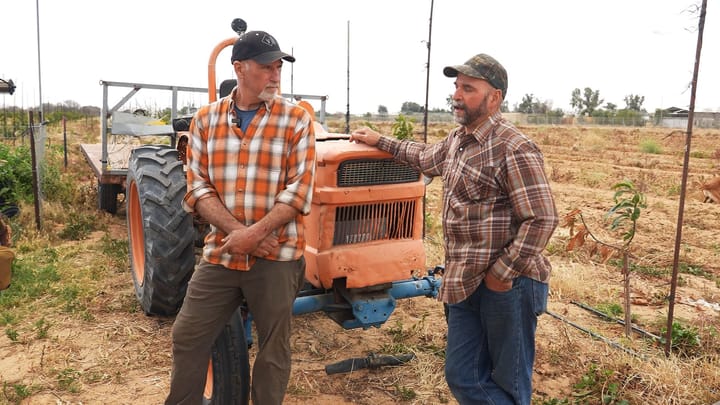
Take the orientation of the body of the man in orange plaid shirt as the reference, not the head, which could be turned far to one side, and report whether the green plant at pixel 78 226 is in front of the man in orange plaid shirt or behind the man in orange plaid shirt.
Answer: behind

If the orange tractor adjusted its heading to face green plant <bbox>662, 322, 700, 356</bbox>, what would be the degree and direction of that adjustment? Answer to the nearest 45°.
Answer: approximately 45° to its left

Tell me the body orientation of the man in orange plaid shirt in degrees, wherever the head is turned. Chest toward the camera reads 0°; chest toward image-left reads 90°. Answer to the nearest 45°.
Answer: approximately 0°

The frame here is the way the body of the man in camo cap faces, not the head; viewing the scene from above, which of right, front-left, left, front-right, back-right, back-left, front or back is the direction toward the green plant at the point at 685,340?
back

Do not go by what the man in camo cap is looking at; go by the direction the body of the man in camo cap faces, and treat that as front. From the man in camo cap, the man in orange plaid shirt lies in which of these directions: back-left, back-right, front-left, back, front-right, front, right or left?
front-right

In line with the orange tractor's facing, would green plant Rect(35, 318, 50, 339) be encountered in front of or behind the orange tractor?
behind

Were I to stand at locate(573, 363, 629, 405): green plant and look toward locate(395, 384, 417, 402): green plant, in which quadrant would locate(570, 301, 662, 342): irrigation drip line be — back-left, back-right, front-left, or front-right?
back-right

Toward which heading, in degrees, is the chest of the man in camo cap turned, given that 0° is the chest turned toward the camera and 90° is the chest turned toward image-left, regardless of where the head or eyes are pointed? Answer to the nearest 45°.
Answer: approximately 45°

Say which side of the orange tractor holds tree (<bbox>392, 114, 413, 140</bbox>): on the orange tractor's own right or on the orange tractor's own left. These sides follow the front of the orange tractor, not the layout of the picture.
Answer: on the orange tractor's own left

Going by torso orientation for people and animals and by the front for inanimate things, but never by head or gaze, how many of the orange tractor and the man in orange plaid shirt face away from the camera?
0

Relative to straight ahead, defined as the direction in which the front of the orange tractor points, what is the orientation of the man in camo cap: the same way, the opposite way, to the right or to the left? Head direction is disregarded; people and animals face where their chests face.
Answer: to the right

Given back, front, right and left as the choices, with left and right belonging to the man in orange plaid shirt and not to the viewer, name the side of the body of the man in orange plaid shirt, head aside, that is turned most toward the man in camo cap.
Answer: left

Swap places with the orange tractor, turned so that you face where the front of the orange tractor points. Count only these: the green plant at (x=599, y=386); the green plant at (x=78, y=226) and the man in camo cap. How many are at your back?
1

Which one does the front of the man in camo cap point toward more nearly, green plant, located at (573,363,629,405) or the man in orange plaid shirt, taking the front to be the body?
the man in orange plaid shirt
